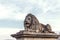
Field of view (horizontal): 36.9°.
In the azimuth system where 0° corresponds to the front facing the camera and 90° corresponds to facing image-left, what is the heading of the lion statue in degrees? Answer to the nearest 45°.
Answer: approximately 45°
